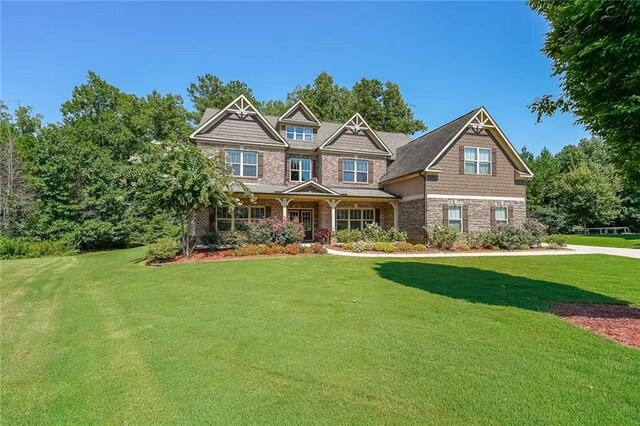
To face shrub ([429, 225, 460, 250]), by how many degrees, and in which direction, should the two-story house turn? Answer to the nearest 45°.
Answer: approximately 90° to its left

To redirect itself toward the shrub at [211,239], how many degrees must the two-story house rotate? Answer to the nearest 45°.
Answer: approximately 45° to its right

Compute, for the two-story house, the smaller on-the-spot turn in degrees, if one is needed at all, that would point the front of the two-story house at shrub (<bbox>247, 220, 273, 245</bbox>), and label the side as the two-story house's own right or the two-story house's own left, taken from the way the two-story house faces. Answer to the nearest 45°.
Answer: approximately 45° to the two-story house's own right

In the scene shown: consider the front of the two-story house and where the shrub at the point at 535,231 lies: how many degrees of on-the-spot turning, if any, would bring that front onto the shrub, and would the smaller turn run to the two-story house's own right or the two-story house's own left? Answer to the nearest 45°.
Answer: approximately 90° to the two-story house's own left

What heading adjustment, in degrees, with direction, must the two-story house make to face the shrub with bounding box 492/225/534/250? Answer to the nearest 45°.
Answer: approximately 90° to its left

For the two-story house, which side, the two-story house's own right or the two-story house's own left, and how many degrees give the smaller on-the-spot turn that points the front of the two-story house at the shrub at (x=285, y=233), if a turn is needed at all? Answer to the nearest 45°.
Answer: approximately 45° to the two-story house's own right

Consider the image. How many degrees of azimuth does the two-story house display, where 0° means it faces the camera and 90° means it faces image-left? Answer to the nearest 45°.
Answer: approximately 0°
